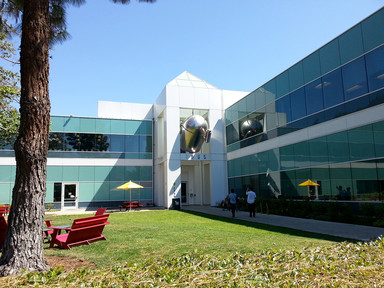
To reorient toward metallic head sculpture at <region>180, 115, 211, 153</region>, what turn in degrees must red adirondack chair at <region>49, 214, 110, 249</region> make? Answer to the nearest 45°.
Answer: approximately 90° to its right

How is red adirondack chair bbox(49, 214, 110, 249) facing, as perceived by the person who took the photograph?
facing away from the viewer and to the left of the viewer
